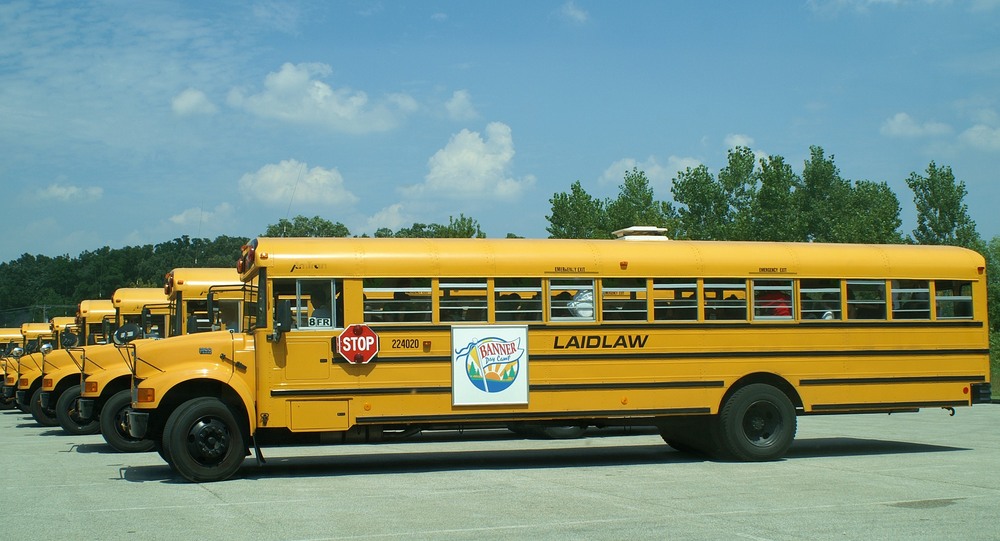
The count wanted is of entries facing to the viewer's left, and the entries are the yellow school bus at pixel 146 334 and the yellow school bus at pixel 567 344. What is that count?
2

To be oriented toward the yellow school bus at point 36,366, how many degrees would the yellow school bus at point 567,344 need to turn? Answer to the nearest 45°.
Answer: approximately 45° to its right

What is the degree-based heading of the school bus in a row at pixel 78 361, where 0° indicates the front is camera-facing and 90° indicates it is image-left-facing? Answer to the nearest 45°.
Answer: approximately 90°

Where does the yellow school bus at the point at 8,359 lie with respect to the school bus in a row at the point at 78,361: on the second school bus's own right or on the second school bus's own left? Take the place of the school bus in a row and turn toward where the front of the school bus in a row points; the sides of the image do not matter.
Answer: on the second school bus's own right

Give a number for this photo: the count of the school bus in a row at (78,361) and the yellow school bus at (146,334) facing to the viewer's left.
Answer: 2

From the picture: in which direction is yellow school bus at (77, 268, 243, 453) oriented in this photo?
to the viewer's left

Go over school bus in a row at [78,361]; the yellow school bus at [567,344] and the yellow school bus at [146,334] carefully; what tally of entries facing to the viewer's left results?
3

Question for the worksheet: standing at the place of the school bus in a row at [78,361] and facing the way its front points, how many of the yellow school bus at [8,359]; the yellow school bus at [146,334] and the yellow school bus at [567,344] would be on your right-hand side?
1

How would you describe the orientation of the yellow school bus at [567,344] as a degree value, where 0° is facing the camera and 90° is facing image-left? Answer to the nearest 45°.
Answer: approximately 90°
